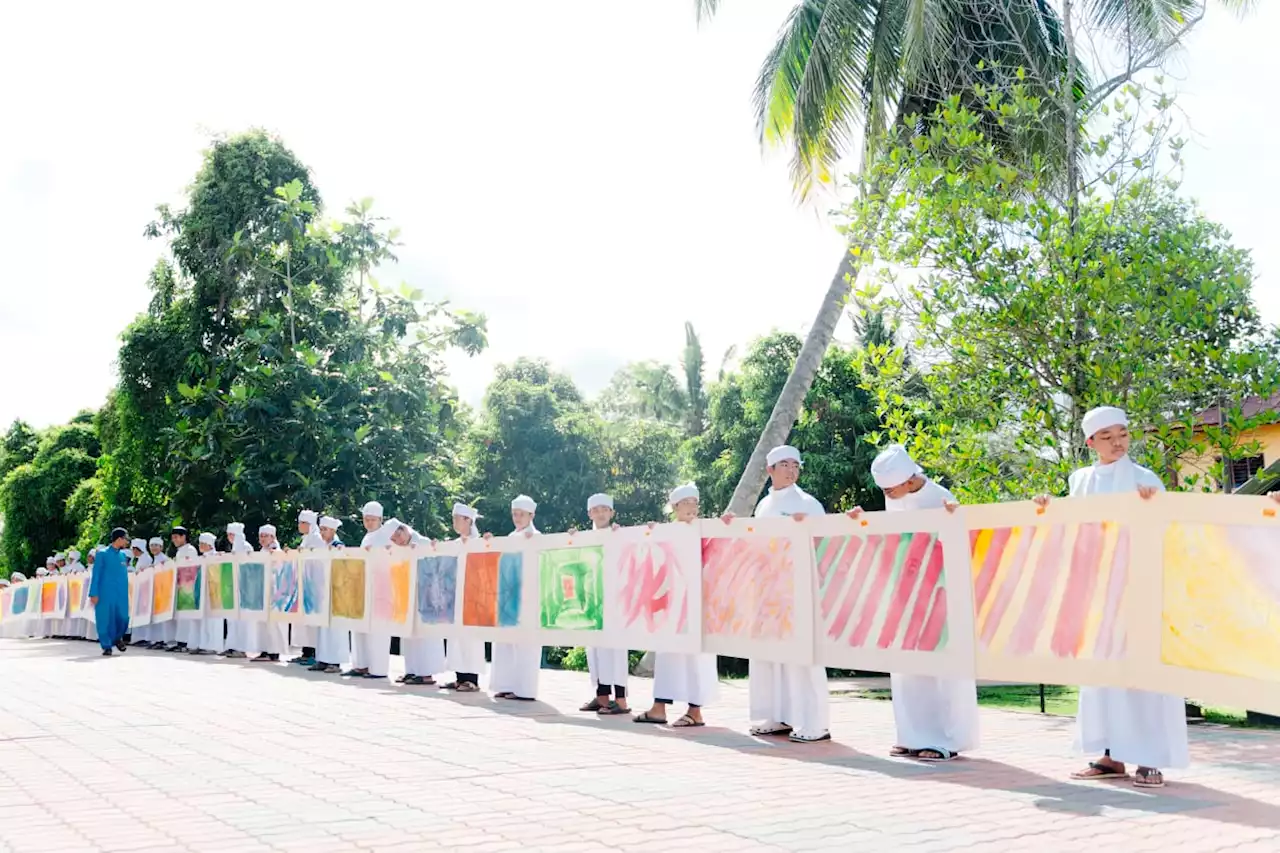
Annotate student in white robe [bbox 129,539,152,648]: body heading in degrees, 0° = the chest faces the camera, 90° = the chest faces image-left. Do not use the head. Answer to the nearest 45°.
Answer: approximately 45°

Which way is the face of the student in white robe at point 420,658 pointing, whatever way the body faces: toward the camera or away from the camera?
toward the camera

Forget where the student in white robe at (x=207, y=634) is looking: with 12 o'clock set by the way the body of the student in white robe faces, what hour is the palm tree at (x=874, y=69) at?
The palm tree is roughly at 9 o'clock from the student in white robe.

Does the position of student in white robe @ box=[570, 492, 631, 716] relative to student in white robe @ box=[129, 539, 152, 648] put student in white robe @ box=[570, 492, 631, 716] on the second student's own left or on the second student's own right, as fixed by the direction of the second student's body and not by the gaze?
on the second student's own left

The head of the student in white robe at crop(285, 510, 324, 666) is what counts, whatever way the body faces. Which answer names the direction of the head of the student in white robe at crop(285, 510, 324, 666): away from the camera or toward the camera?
toward the camera

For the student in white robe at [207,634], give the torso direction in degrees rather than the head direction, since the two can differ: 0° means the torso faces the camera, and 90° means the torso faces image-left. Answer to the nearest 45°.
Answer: approximately 45°

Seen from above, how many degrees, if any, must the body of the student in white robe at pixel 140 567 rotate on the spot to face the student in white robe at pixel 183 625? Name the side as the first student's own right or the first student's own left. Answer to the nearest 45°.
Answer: approximately 45° to the first student's own left

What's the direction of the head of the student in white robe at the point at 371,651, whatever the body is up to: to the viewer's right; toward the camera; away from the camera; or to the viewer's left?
toward the camera

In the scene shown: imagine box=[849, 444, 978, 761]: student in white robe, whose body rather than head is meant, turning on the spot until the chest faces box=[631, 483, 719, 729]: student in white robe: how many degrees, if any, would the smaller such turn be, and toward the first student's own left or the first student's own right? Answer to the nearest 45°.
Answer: approximately 90° to the first student's own right

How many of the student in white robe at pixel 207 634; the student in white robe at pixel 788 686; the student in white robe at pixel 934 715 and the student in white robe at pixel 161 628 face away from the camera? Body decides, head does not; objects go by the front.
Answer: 0

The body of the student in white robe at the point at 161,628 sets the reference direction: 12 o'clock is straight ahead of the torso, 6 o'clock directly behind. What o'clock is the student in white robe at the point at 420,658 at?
the student in white robe at the point at 420,658 is roughly at 10 o'clock from the student in white robe at the point at 161,628.

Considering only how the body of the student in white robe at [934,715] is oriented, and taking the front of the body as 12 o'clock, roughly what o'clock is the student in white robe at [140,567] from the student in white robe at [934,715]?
the student in white robe at [140,567] is roughly at 3 o'clock from the student in white robe at [934,715].

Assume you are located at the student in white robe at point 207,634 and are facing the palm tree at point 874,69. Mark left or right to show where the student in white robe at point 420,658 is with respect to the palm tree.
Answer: right

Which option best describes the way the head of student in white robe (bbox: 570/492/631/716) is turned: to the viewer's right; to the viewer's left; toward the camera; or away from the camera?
toward the camera

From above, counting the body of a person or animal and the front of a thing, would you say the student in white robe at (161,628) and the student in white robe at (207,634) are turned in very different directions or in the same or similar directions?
same or similar directions

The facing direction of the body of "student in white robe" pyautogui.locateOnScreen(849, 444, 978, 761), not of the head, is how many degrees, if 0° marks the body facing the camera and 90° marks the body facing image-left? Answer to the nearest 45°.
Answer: approximately 45°

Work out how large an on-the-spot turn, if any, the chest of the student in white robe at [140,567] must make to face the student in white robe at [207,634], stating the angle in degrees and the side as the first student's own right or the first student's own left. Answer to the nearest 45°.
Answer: approximately 45° to the first student's own left

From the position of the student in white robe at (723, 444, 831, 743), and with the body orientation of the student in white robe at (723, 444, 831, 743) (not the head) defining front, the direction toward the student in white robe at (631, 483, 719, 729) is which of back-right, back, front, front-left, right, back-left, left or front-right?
right
